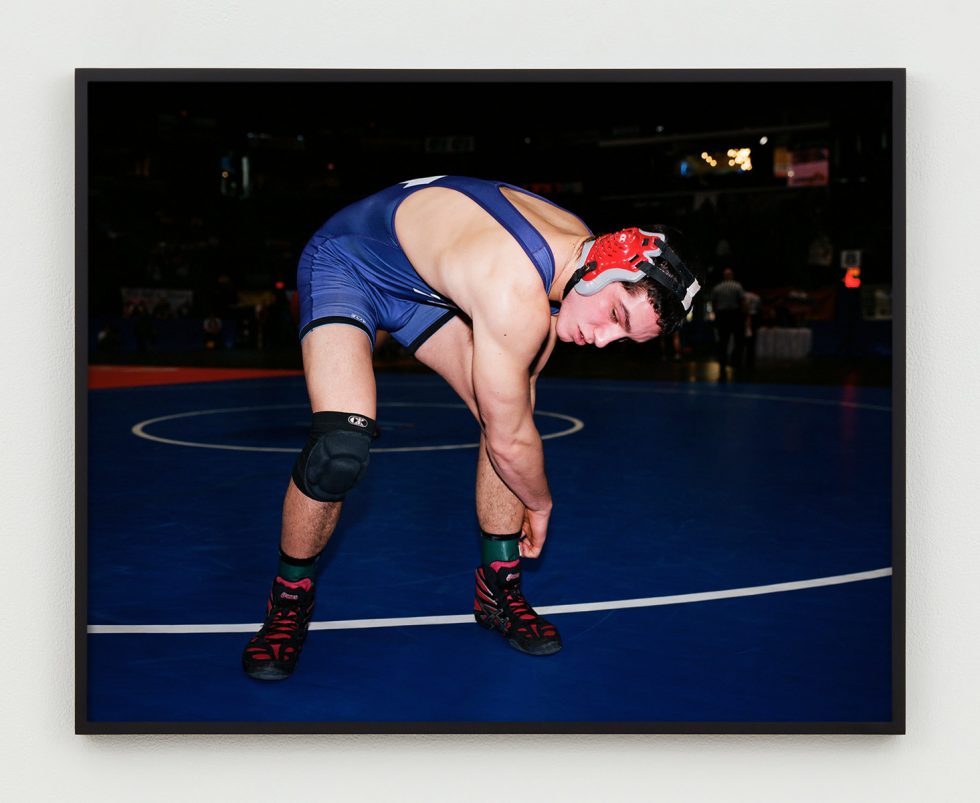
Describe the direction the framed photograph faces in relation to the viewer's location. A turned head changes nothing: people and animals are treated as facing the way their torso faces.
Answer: facing the viewer
